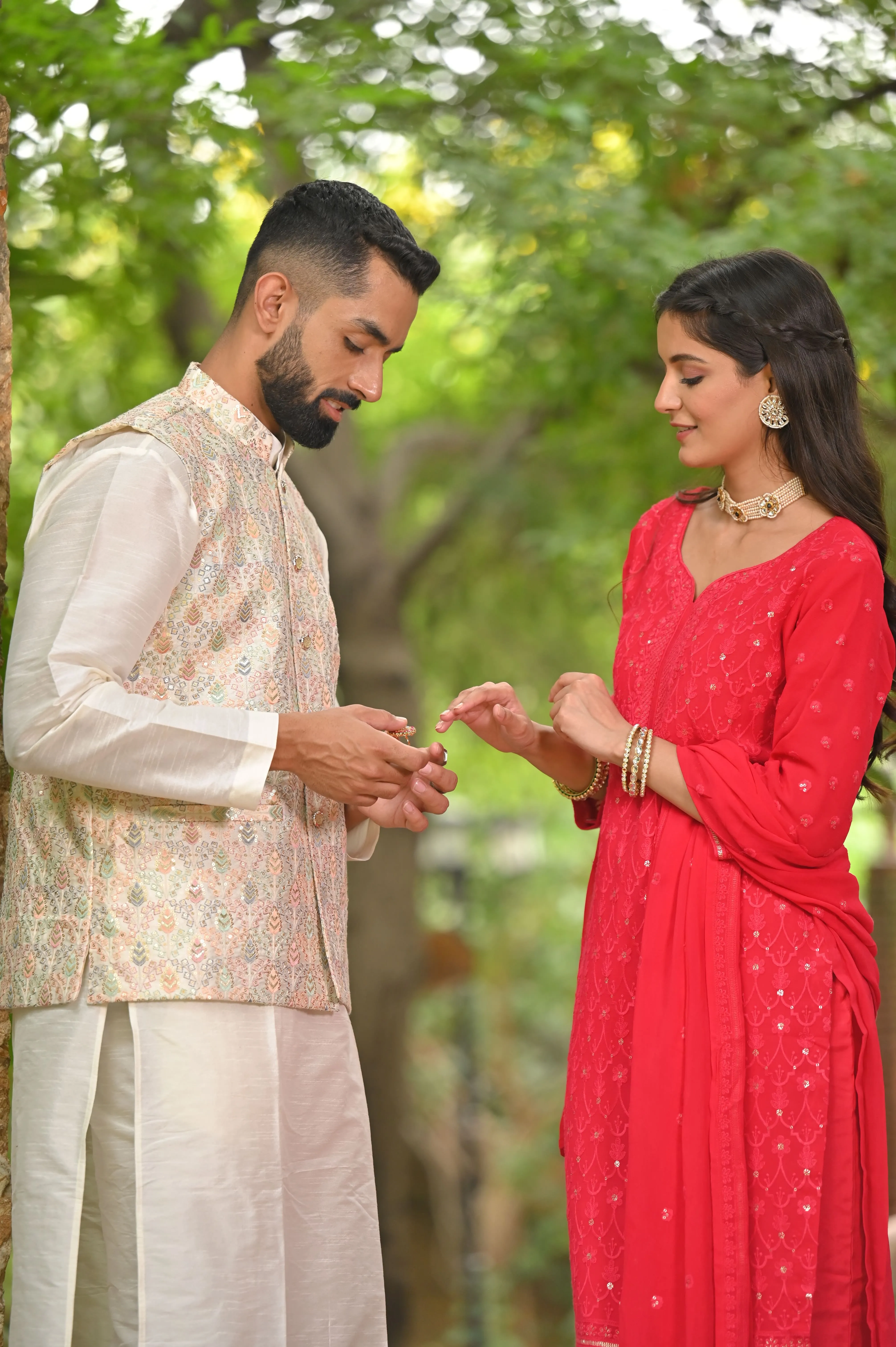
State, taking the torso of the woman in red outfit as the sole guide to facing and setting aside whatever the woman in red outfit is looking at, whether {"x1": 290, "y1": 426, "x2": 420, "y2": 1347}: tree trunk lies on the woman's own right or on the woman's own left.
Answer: on the woman's own right

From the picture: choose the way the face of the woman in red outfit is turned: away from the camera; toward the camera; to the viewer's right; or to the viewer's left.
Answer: to the viewer's left

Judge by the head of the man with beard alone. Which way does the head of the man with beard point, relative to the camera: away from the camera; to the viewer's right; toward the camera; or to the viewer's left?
to the viewer's right

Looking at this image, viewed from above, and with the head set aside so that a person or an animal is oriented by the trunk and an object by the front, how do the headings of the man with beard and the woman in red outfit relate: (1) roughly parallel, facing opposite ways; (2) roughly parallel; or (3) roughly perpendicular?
roughly perpendicular

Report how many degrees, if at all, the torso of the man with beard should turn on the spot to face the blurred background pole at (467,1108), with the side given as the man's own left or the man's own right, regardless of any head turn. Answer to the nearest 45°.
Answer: approximately 135° to the man's own left

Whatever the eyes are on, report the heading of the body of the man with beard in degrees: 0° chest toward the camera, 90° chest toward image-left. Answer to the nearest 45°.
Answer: approximately 315°

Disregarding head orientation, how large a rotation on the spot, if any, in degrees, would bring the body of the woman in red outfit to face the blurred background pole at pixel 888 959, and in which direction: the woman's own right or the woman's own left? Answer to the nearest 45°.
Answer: approximately 135° to the woman's own right

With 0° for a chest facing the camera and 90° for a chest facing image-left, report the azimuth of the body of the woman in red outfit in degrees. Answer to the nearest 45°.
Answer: approximately 45°

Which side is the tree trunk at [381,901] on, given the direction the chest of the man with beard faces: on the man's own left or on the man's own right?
on the man's own left
